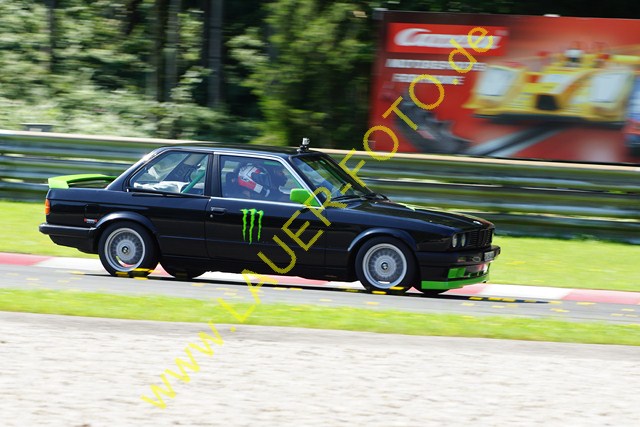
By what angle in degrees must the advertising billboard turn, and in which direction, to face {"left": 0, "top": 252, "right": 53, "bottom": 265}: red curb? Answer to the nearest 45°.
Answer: approximately 45° to its right

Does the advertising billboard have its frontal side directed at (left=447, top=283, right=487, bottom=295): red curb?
yes

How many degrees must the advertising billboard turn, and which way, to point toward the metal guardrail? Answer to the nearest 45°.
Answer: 0° — it already faces it

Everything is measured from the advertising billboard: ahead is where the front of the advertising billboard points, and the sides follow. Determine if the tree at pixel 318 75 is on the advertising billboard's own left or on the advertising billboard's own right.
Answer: on the advertising billboard's own right

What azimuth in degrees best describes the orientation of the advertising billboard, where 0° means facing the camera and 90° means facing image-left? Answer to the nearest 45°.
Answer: approximately 0°

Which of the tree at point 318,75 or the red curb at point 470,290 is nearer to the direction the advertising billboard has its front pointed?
the red curb

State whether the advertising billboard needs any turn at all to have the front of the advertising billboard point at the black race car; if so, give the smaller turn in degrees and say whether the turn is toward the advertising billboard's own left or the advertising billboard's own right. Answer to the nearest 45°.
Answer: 0° — it already faces it
